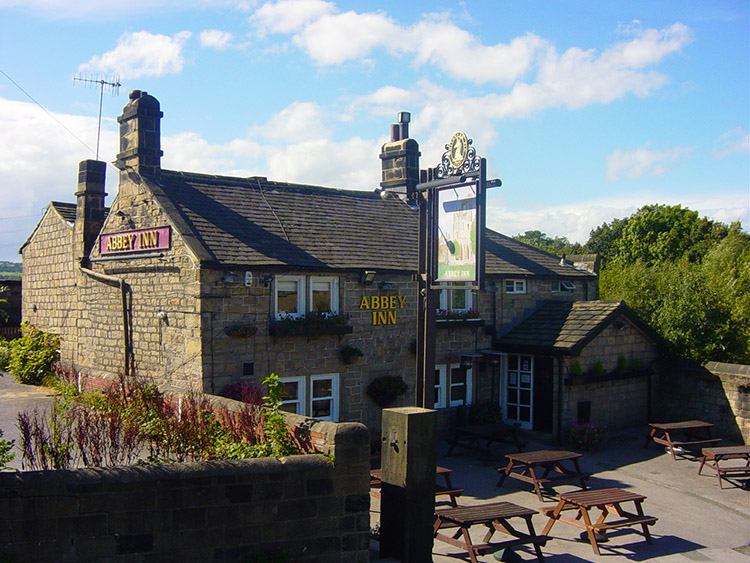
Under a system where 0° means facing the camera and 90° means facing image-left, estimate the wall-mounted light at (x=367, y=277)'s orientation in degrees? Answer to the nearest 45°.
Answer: approximately 315°

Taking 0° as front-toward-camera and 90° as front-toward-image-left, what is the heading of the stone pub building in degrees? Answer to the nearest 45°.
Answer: approximately 315°

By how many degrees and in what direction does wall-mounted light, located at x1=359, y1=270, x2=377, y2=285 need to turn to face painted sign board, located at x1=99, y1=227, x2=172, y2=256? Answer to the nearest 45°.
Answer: approximately 135° to its right

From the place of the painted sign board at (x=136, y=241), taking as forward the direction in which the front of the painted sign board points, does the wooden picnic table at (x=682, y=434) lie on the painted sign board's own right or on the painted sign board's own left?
on the painted sign board's own left

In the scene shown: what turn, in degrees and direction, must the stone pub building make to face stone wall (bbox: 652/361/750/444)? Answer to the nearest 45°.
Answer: approximately 45° to its left

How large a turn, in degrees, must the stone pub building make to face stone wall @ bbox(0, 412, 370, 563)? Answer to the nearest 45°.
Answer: approximately 45° to its right

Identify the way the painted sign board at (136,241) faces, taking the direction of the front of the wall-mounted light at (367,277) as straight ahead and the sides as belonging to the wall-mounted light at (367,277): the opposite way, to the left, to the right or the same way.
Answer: to the right

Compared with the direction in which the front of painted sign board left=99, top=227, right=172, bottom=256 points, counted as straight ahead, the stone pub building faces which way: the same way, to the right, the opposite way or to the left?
to the left

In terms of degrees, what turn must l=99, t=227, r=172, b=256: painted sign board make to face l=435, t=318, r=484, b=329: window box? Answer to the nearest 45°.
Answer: approximately 135° to its left

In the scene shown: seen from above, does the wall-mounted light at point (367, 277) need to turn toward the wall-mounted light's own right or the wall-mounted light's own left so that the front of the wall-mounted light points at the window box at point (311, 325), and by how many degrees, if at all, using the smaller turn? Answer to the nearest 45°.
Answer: approximately 90° to the wall-mounted light's own right

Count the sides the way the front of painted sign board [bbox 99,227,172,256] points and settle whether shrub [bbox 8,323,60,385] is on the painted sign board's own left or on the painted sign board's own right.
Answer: on the painted sign board's own right

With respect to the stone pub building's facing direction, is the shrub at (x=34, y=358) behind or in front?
behind

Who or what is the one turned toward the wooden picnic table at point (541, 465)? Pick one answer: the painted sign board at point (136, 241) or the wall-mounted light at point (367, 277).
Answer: the wall-mounted light
